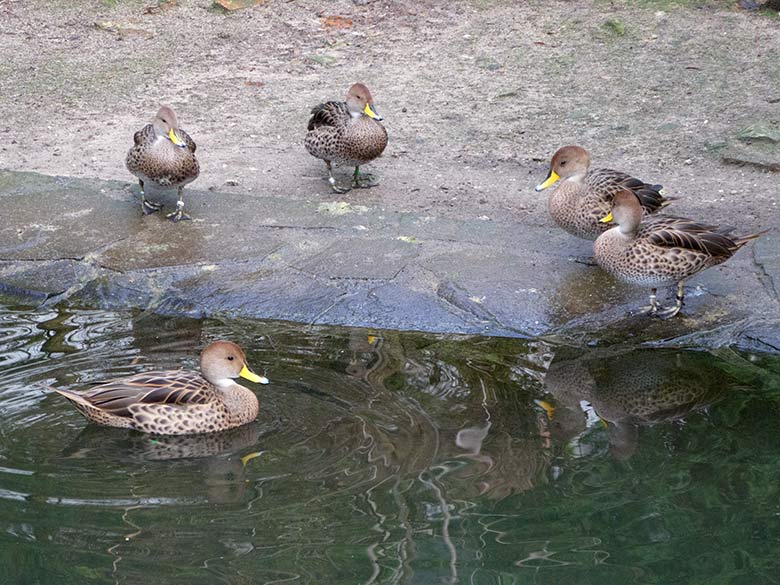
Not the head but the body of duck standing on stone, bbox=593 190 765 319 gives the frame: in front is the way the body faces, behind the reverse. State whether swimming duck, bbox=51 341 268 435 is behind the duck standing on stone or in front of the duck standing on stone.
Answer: in front

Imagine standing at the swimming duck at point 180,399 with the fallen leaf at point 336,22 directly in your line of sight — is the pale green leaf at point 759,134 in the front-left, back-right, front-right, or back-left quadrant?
front-right

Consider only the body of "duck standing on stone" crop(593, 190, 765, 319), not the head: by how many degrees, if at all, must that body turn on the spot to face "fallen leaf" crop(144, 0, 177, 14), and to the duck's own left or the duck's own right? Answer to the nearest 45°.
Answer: approximately 45° to the duck's own right

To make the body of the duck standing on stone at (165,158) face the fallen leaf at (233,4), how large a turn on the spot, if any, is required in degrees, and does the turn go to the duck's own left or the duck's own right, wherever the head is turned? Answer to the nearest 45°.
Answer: approximately 180°

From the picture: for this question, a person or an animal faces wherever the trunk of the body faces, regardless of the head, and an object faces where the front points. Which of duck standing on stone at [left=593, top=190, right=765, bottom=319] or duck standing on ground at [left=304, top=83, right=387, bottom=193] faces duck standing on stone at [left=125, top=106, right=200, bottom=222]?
duck standing on stone at [left=593, top=190, right=765, bottom=319]

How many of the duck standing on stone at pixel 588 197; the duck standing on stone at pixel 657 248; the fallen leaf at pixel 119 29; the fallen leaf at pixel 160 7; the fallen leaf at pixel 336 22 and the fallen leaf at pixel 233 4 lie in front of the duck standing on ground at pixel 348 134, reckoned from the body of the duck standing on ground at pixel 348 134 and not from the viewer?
2

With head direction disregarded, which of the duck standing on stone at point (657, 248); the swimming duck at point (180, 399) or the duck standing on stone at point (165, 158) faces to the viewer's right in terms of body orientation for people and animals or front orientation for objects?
the swimming duck

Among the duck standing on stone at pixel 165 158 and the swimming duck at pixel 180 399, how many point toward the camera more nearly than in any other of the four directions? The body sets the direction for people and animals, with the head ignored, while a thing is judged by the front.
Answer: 1

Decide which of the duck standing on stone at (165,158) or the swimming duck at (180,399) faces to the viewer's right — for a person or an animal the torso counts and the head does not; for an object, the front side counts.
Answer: the swimming duck

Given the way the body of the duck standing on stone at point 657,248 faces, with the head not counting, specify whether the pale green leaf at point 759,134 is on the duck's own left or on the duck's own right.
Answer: on the duck's own right

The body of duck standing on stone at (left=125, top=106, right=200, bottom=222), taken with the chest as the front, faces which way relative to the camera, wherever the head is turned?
toward the camera

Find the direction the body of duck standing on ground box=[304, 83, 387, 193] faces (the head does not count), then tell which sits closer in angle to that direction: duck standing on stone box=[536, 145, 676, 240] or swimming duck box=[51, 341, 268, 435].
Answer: the duck standing on stone

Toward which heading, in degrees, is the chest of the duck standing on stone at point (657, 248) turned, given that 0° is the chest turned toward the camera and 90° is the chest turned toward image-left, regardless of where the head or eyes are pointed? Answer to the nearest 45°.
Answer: approximately 90°

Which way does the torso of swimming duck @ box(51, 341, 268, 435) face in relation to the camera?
to the viewer's right

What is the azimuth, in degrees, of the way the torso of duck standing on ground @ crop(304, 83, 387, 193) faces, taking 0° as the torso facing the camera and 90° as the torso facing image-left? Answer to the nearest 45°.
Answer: approximately 315°

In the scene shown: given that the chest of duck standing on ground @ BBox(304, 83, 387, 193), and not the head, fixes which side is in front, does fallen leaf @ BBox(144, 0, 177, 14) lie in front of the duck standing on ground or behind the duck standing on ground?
behind

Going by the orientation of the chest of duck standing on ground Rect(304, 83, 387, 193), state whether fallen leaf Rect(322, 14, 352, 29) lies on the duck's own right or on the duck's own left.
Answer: on the duck's own left
